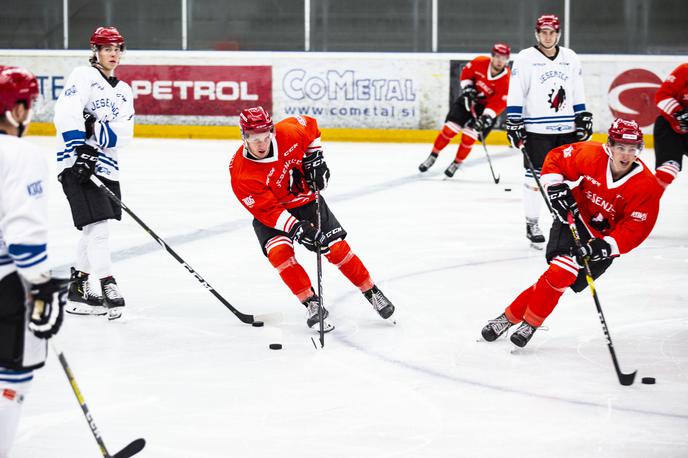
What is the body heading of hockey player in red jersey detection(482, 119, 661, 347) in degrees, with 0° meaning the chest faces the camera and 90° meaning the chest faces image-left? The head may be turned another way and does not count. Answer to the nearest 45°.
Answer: approximately 0°

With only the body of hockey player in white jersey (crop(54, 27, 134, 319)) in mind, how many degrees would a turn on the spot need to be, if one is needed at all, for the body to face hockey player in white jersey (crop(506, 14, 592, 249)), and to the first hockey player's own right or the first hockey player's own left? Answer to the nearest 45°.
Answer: approximately 90° to the first hockey player's own left

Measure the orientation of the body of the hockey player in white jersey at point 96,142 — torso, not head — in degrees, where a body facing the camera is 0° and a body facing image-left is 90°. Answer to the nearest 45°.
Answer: approximately 315°

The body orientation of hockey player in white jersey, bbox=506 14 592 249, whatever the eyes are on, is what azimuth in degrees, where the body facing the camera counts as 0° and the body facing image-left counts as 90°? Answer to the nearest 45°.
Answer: approximately 0°

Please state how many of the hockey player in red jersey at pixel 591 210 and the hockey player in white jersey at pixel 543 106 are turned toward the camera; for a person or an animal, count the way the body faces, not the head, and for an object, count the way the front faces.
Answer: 2

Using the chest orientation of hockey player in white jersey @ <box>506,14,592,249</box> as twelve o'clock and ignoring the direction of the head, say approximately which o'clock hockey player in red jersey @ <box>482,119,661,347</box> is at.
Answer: The hockey player in red jersey is roughly at 12 o'clock from the hockey player in white jersey.

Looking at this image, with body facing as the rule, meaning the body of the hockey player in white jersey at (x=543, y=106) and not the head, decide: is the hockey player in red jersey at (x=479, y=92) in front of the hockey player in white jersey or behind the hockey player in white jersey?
behind

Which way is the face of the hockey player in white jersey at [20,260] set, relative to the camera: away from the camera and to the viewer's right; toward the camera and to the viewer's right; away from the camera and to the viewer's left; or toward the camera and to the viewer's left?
away from the camera and to the viewer's right
